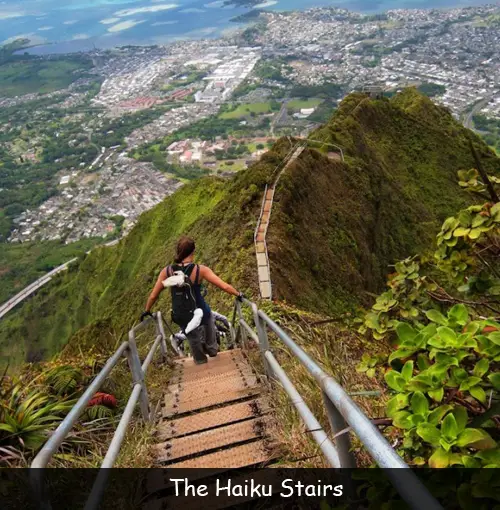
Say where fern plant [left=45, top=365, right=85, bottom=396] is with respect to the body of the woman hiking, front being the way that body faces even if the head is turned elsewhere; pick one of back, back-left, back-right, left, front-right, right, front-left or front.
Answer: back-left

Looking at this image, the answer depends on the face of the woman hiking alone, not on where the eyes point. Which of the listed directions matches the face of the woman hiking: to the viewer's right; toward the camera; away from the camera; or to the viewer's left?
away from the camera

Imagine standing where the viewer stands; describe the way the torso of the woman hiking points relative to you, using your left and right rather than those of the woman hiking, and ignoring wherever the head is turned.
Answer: facing away from the viewer

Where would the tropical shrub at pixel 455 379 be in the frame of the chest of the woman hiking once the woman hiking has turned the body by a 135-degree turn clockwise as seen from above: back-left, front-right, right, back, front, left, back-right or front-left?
front-right

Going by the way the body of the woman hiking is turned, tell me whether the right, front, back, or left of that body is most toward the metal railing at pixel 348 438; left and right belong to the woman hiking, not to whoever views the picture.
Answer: back

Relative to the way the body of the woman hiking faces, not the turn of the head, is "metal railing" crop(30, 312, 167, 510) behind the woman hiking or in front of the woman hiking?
behind
